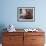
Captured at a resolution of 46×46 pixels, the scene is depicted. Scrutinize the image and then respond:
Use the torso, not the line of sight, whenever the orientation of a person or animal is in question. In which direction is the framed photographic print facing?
toward the camera
